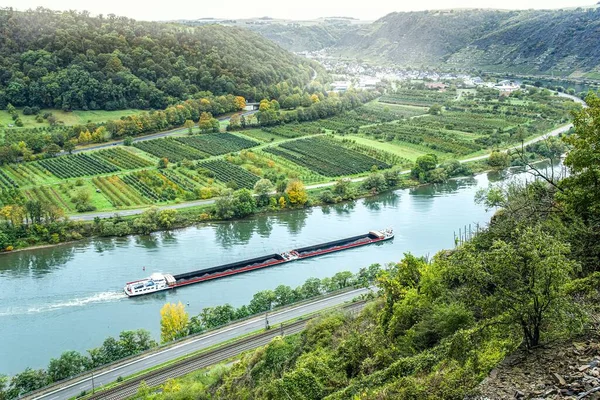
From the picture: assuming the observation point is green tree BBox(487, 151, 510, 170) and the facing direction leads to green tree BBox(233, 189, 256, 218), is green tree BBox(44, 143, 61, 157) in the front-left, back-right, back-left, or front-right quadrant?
front-right

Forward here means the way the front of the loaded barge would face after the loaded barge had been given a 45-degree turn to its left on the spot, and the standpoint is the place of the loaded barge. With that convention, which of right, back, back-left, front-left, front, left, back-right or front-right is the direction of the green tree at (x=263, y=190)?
front

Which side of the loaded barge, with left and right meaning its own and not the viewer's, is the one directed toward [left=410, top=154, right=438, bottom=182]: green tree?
front

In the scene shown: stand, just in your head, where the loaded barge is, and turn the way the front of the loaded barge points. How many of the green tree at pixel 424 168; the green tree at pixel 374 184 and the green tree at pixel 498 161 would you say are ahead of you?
3

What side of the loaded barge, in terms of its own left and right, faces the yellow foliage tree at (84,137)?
left

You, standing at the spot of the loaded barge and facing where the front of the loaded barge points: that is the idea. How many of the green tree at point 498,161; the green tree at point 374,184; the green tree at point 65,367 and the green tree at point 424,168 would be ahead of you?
3

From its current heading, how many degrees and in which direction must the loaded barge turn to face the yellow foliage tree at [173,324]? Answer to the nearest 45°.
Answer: approximately 135° to its right

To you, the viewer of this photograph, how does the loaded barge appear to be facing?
facing away from the viewer and to the right of the viewer

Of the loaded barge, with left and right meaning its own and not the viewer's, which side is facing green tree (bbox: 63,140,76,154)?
left

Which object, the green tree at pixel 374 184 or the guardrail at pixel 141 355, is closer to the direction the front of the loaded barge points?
the green tree

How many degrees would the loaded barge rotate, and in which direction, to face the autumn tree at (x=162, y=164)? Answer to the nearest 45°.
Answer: approximately 45° to its left

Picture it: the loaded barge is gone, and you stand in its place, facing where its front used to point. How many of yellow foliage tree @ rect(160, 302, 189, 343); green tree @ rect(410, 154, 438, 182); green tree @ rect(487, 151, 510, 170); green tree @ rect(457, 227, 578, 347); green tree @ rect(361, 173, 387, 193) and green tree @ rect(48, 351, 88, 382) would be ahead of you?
3

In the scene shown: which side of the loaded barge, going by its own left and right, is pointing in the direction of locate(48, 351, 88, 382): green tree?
back

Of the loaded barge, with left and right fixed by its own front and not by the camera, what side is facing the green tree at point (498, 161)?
front

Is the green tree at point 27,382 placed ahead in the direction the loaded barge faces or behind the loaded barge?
behind

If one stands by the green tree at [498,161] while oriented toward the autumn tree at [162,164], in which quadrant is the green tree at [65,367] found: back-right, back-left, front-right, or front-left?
front-left

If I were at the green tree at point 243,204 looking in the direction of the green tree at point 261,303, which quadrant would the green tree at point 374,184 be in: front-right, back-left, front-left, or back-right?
back-left

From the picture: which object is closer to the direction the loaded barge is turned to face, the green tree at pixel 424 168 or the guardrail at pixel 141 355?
the green tree

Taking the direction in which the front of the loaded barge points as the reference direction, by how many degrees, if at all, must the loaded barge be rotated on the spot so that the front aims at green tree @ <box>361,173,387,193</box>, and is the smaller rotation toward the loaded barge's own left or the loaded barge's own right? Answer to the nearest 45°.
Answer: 0° — it already faces it
